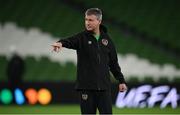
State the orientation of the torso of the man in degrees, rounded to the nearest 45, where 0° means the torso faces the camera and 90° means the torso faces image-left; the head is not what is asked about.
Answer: approximately 0°

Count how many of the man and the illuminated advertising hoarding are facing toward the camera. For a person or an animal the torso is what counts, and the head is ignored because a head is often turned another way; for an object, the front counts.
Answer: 2

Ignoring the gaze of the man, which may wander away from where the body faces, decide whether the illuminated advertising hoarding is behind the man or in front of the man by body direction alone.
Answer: behind

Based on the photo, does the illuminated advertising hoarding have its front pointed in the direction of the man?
yes

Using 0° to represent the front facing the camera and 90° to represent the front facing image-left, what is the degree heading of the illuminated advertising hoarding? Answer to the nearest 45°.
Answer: approximately 0°

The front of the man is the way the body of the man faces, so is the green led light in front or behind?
behind
